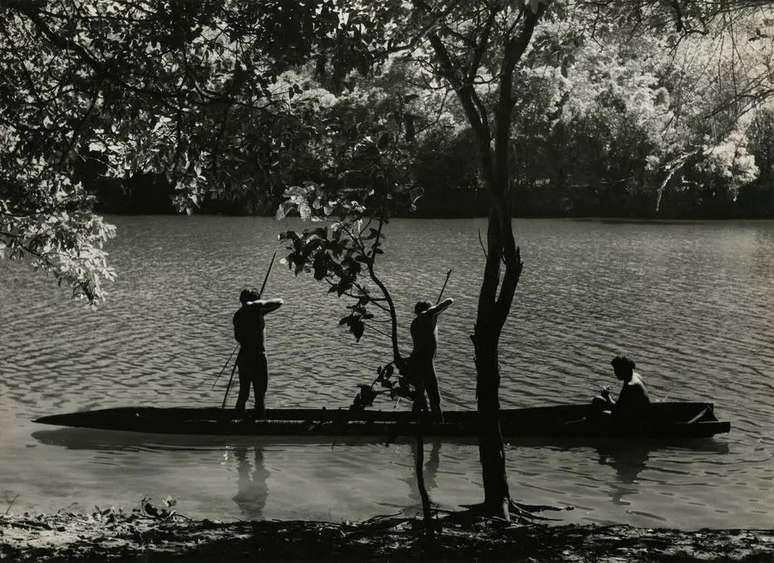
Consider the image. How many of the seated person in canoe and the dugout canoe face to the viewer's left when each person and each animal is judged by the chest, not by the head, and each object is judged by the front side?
2

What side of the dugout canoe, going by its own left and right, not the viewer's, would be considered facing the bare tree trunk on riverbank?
left

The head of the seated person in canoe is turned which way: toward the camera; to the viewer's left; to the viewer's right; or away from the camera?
to the viewer's left

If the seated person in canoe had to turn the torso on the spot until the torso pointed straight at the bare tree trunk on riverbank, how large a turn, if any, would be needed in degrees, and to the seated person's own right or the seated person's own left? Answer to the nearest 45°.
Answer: approximately 90° to the seated person's own left

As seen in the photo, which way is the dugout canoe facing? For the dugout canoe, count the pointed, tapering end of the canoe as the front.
to the viewer's left

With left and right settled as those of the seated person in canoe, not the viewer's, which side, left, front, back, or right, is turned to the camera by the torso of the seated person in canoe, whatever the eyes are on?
left

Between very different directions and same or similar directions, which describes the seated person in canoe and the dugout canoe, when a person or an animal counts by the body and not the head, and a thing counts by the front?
same or similar directions

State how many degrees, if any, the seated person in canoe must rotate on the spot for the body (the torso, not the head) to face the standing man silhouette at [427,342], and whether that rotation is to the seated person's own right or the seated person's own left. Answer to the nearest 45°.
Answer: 0° — they already face them
